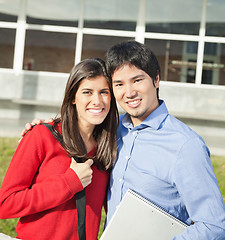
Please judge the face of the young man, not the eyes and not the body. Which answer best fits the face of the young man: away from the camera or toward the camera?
toward the camera

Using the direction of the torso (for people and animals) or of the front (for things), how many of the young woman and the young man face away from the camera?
0

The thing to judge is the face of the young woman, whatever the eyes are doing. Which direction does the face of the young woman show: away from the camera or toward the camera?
toward the camera

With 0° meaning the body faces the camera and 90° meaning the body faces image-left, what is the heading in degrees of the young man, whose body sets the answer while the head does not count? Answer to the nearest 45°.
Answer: approximately 45°

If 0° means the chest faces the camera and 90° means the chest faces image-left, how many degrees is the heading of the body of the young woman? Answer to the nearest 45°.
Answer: approximately 315°
